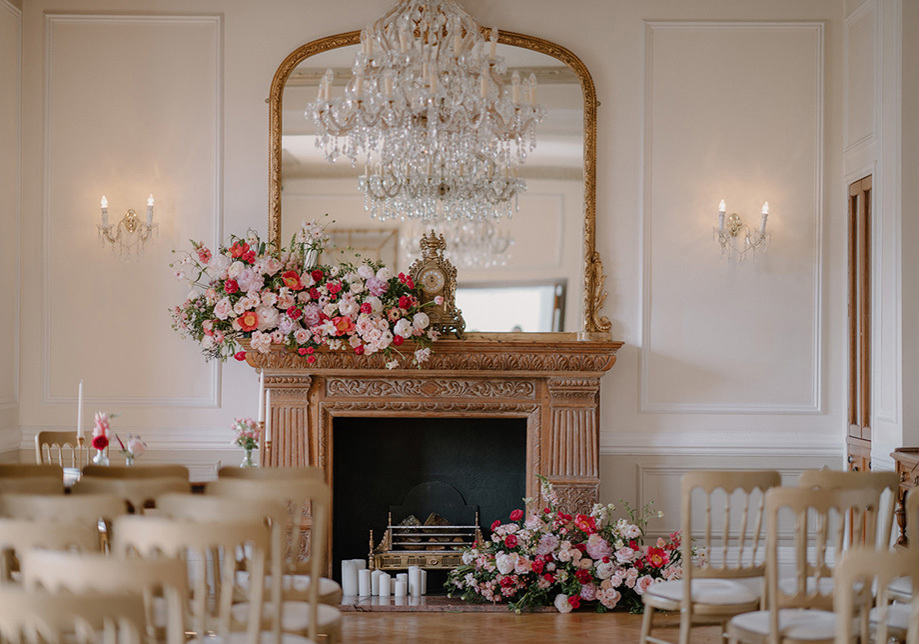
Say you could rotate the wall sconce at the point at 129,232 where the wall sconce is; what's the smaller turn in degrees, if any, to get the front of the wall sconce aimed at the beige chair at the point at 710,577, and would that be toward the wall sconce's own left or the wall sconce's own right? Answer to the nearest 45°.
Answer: approximately 45° to the wall sconce's own left

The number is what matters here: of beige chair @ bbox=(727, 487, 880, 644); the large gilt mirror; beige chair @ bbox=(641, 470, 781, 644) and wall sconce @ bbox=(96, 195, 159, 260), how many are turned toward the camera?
2

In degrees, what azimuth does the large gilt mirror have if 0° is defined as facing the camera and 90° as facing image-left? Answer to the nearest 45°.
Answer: approximately 0°

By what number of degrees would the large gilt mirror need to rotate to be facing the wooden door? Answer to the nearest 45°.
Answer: approximately 90° to its left

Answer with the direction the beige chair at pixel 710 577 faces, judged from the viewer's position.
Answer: facing away from the viewer and to the left of the viewer

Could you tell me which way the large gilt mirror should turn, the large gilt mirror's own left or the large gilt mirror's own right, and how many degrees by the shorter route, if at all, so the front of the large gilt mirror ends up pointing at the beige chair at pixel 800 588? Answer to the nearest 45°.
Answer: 0° — it already faces it
